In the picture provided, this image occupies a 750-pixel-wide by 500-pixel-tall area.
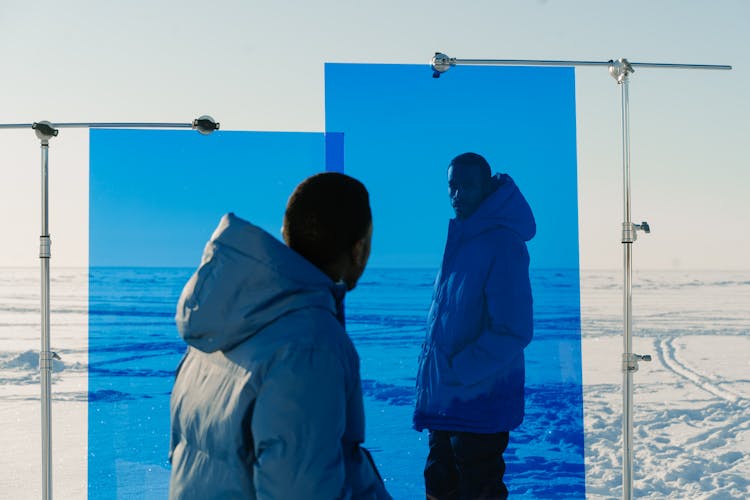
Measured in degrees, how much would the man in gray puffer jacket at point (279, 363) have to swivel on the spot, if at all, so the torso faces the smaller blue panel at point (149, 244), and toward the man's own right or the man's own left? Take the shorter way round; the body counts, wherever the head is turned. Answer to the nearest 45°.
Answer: approximately 45° to the man's own left

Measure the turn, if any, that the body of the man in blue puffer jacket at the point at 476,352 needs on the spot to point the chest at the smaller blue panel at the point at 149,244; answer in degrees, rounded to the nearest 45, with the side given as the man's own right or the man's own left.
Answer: approximately 45° to the man's own right

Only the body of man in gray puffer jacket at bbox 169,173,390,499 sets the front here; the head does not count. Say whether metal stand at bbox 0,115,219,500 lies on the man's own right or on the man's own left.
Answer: on the man's own left

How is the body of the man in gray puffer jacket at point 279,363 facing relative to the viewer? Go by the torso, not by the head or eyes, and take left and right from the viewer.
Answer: facing away from the viewer and to the right of the viewer

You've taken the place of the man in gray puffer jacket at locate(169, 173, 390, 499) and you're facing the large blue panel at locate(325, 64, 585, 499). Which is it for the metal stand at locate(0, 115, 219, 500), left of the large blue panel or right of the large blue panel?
left

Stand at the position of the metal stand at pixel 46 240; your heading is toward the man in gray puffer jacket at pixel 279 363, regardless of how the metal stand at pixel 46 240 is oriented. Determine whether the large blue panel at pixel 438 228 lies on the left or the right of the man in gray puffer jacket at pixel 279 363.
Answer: left

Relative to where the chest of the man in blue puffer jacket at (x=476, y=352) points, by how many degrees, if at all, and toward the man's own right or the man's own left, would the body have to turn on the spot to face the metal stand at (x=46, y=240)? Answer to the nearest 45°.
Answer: approximately 45° to the man's own right

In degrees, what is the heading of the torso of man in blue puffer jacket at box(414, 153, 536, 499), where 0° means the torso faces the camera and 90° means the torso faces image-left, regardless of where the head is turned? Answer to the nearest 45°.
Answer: approximately 45°

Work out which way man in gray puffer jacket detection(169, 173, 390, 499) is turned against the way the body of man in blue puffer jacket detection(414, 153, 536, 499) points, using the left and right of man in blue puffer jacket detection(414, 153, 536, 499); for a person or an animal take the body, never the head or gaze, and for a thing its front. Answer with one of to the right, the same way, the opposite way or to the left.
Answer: the opposite way
